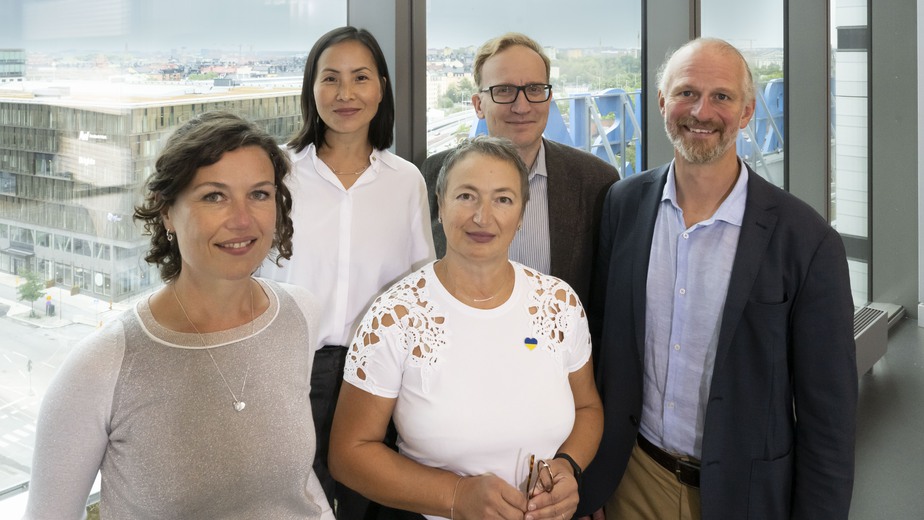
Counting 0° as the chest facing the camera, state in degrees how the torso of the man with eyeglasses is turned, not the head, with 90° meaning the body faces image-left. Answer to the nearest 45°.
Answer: approximately 0°

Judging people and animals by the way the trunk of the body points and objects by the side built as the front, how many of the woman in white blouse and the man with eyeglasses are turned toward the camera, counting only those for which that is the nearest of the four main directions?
2

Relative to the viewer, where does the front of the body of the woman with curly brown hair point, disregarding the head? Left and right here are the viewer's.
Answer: facing the viewer and to the right of the viewer

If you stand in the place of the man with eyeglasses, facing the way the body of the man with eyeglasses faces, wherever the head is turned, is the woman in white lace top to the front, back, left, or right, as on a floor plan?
front
